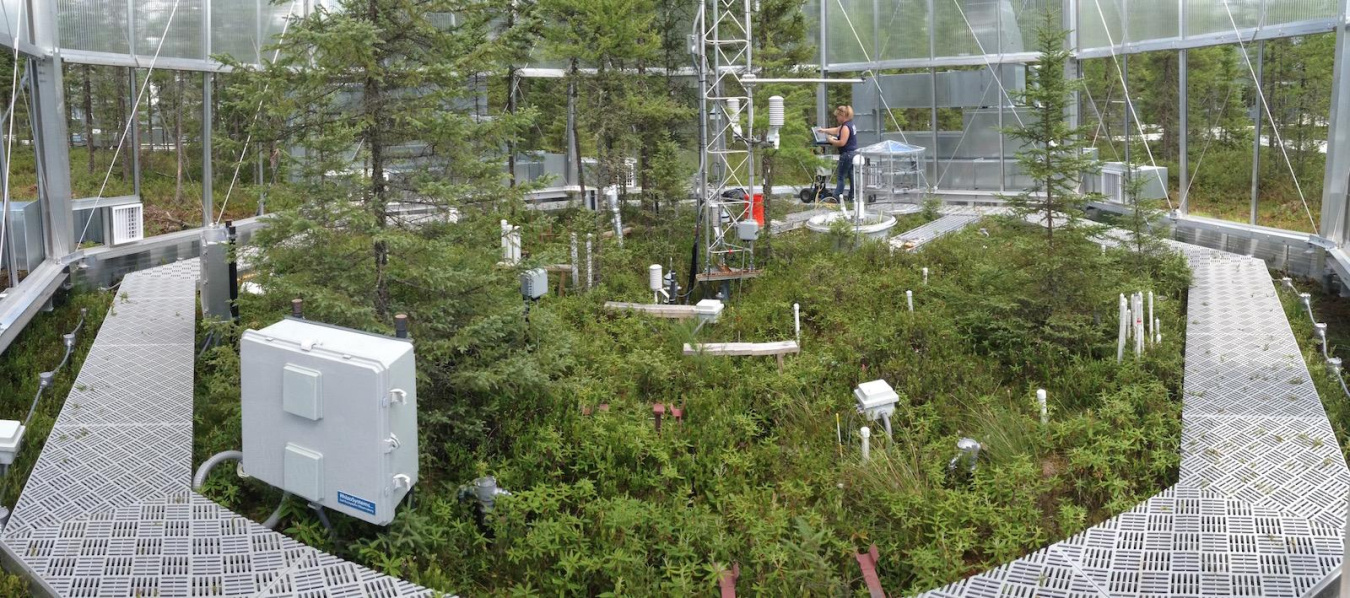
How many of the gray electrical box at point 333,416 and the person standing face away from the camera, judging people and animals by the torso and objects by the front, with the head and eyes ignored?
0

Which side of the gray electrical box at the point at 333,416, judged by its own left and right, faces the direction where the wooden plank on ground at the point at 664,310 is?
back

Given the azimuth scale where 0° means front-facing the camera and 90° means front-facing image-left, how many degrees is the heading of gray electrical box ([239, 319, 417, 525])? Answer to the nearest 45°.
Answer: approximately 45°

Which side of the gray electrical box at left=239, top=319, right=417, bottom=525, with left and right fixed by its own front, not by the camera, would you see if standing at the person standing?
back

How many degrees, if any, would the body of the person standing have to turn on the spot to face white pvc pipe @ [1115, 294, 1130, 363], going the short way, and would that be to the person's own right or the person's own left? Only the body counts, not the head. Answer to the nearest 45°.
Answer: approximately 90° to the person's own left

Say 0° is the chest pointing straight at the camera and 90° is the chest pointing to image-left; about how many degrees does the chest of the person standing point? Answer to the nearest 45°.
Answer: approximately 90°

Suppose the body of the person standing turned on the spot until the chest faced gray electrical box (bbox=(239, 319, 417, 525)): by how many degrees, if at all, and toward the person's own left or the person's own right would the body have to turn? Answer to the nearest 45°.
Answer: approximately 90° to the person's own left
